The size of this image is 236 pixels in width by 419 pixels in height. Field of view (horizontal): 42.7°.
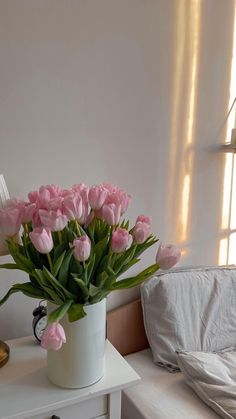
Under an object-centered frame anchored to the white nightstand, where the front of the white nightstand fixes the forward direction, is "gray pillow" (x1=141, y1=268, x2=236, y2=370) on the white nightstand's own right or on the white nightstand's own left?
on the white nightstand's own left

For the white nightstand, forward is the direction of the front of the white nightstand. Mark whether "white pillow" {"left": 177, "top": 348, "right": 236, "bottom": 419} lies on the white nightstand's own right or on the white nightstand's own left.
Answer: on the white nightstand's own left

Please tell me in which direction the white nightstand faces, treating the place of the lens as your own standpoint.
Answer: facing the viewer and to the right of the viewer
